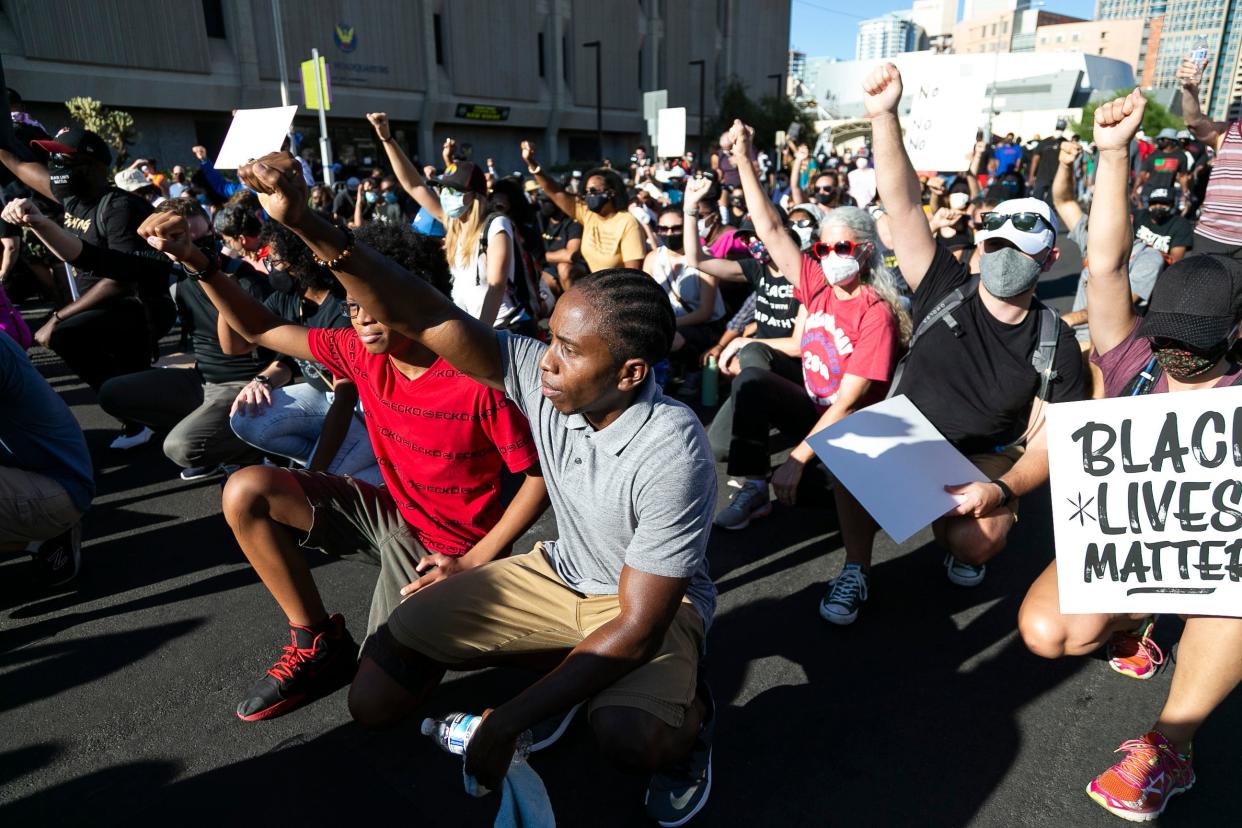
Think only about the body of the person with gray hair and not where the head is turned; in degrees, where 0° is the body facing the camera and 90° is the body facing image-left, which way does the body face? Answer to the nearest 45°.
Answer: approximately 45°

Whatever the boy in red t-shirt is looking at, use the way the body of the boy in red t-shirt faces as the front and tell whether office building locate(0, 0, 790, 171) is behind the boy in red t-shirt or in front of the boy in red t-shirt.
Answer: behind

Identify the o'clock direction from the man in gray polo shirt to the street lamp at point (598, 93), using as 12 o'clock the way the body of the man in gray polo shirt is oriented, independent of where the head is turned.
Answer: The street lamp is roughly at 5 o'clock from the man in gray polo shirt.

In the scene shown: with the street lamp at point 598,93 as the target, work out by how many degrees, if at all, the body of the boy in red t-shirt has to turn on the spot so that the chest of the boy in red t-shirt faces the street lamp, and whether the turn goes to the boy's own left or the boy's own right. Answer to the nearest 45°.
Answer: approximately 135° to the boy's own right

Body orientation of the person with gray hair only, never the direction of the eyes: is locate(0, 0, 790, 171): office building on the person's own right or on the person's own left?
on the person's own right

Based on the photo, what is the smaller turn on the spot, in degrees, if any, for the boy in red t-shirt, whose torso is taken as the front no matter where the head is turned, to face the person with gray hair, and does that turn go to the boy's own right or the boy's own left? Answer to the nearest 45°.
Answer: approximately 135° to the boy's own left

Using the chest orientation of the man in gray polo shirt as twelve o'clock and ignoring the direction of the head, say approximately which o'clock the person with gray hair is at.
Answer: The person with gray hair is roughly at 6 o'clock from the man in gray polo shirt.

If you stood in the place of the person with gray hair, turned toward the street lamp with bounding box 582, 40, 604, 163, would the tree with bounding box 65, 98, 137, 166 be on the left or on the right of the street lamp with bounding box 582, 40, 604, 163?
left

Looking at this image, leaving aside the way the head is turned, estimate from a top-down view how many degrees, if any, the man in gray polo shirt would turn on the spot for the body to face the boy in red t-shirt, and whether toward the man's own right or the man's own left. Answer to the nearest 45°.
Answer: approximately 90° to the man's own right
